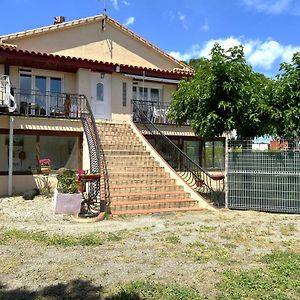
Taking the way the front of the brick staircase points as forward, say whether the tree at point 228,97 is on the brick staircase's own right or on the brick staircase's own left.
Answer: on the brick staircase's own left

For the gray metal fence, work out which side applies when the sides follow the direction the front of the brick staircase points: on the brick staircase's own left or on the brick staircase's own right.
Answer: on the brick staircase's own left

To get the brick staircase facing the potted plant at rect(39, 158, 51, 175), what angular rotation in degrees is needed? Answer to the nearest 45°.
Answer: approximately 135° to its right

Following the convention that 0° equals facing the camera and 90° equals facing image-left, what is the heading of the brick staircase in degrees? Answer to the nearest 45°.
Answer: approximately 0°

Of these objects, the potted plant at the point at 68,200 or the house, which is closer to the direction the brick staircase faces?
the potted plant

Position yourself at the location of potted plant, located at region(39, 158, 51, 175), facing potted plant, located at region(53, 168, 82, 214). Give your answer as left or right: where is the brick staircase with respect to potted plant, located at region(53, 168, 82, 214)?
left

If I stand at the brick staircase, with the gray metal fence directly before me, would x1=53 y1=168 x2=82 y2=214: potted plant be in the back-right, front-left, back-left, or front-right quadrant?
back-right
